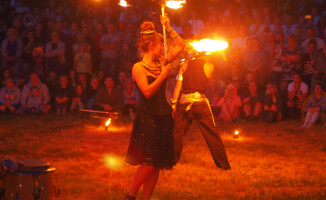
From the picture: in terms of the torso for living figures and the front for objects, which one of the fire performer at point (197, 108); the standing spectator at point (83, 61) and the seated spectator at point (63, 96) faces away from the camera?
the fire performer

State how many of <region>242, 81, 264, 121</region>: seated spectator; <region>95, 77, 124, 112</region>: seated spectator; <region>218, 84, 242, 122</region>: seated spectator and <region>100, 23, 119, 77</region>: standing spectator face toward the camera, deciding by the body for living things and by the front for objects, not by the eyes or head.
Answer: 4

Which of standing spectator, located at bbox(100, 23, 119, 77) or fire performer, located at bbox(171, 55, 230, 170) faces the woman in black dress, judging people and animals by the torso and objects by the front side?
the standing spectator

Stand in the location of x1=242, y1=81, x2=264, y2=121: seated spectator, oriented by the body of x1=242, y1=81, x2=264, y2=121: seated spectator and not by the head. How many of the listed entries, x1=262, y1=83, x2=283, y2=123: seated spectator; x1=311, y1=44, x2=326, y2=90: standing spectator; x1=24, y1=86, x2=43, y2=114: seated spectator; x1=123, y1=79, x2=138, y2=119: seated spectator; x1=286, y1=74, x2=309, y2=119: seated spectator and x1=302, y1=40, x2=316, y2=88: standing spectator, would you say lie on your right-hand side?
2

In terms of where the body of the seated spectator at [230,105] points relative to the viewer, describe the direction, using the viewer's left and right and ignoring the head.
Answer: facing the viewer

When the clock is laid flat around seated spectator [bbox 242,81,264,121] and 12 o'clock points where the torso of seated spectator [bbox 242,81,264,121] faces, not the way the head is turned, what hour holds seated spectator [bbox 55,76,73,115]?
seated spectator [bbox 55,76,73,115] is roughly at 3 o'clock from seated spectator [bbox 242,81,264,121].

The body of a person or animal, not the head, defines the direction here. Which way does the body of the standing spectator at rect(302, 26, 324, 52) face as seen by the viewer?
toward the camera

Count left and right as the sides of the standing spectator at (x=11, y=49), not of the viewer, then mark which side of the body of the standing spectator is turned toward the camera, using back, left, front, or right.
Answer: front

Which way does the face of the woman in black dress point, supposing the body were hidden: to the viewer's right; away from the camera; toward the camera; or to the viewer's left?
to the viewer's right

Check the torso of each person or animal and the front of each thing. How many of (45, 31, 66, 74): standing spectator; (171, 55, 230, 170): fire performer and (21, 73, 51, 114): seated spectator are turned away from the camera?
1
